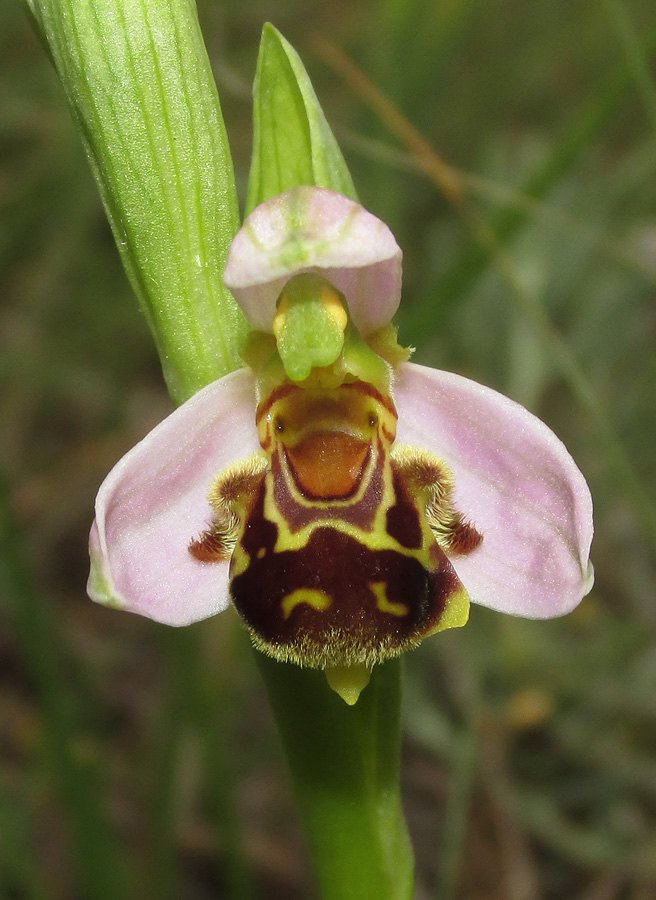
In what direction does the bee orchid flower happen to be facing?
toward the camera

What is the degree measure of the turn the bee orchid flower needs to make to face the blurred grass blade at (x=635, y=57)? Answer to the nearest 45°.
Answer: approximately 135° to its left

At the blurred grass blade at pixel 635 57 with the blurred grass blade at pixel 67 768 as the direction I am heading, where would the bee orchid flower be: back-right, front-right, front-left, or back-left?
front-left

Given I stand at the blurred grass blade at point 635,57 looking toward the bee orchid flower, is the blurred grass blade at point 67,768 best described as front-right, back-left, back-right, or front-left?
front-right
